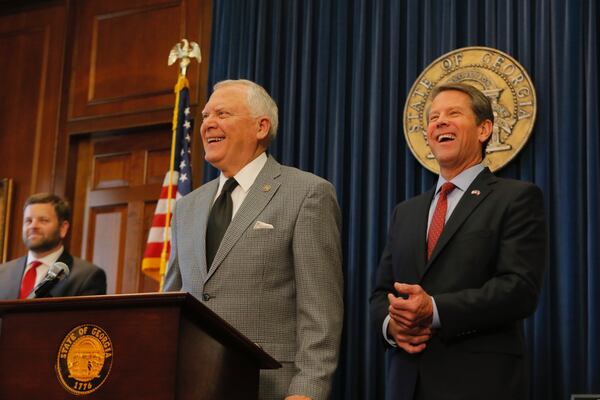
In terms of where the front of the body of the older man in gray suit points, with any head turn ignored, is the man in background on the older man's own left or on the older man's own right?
on the older man's own right

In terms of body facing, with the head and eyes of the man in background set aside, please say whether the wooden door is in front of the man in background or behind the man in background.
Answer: behind

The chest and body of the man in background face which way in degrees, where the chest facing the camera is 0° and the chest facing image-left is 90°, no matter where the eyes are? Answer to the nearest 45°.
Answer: approximately 45°

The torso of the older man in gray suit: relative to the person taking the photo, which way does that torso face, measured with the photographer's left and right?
facing the viewer and to the left of the viewer

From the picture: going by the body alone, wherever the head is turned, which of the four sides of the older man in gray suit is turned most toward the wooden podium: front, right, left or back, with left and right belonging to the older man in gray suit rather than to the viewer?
front

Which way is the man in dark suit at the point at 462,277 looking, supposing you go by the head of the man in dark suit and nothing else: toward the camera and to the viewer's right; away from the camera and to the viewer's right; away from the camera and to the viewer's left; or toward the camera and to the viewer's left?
toward the camera and to the viewer's left

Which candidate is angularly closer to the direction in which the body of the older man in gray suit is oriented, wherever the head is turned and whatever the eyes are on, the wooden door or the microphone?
the microphone

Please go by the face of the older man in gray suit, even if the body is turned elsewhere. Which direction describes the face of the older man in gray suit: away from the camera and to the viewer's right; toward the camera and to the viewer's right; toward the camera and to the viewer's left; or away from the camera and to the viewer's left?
toward the camera and to the viewer's left

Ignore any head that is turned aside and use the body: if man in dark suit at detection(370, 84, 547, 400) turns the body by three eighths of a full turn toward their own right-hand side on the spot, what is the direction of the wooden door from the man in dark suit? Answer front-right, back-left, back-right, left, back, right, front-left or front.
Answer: front-left

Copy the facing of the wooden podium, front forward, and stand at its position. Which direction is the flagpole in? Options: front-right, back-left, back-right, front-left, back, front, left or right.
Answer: back-right

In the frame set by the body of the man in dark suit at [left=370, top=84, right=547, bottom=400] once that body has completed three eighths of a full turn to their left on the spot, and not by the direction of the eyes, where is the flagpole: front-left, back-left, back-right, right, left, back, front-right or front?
back-left

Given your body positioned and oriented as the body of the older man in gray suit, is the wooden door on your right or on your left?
on your right

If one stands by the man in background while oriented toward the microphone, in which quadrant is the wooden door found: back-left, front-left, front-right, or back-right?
back-left
